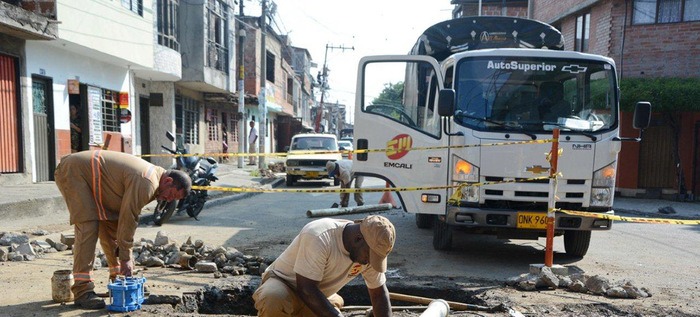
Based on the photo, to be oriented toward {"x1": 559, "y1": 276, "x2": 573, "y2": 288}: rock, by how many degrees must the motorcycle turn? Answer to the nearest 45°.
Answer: approximately 90° to its left

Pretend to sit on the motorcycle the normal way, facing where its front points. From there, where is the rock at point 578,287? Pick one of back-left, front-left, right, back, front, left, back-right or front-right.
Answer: left

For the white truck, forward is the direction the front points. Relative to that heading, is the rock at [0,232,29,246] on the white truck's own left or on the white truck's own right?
on the white truck's own right

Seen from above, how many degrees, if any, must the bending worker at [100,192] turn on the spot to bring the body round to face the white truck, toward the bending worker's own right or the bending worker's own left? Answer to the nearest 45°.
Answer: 0° — they already face it

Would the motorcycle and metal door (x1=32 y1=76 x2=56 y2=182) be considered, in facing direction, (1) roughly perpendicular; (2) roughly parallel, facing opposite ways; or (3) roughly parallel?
roughly perpendicular

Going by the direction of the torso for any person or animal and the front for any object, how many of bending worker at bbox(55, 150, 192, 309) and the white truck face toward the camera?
1

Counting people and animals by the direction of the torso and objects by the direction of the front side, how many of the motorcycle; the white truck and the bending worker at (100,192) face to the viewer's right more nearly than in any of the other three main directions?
1
